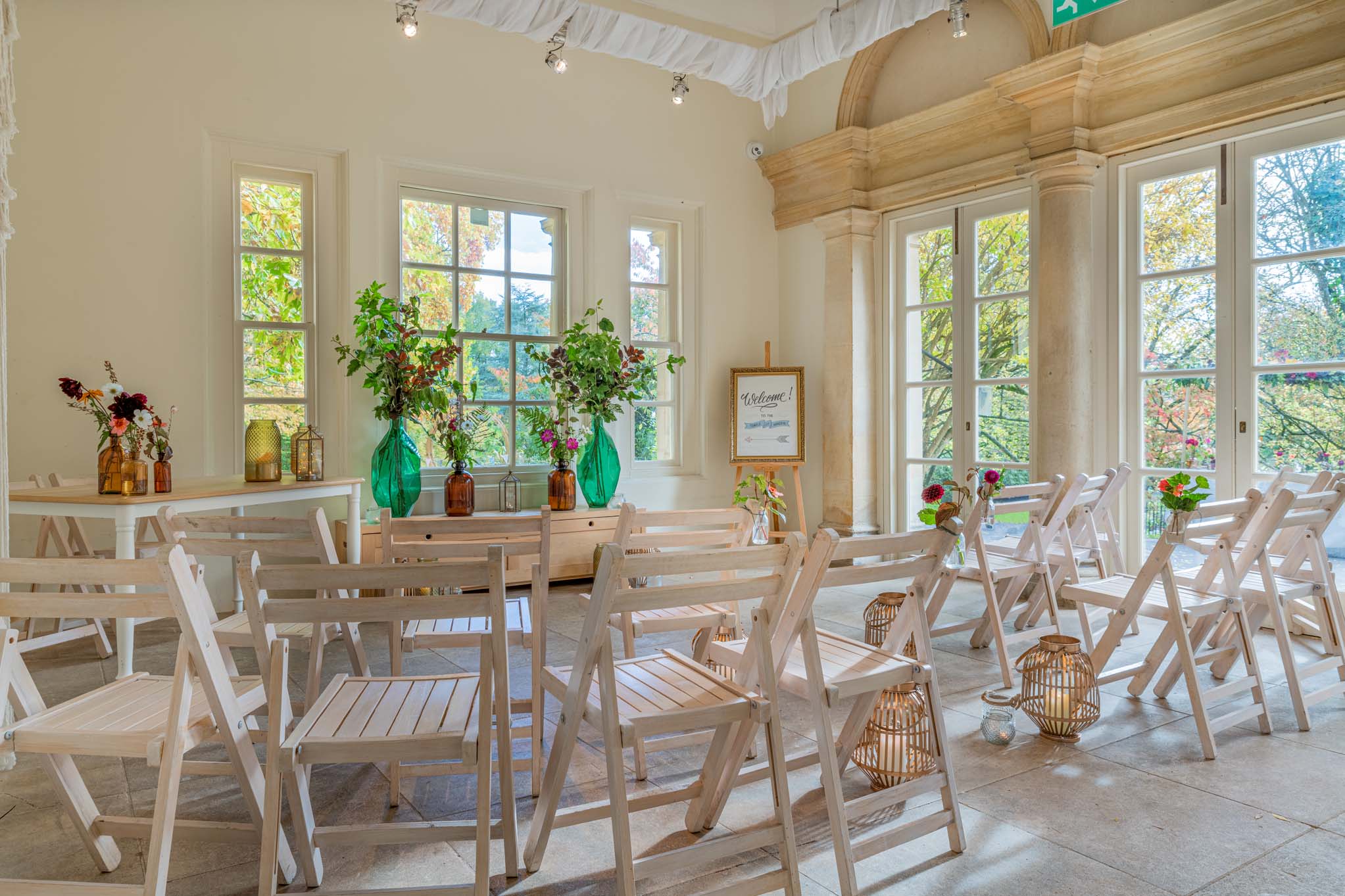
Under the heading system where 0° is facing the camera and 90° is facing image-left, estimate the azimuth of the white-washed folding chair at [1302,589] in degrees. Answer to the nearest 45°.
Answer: approximately 135°

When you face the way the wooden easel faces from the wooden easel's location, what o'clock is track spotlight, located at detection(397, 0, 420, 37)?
The track spotlight is roughly at 1 o'clock from the wooden easel.

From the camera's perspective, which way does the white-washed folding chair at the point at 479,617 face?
away from the camera

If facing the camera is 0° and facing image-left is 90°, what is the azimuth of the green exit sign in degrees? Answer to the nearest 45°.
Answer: approximately 45°

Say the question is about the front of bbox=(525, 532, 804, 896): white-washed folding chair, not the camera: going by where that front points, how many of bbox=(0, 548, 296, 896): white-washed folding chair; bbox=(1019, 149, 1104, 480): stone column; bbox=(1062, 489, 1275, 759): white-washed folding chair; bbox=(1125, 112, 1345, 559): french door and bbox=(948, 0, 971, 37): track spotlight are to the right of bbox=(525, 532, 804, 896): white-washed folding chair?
4

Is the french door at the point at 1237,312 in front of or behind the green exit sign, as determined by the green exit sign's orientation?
behind

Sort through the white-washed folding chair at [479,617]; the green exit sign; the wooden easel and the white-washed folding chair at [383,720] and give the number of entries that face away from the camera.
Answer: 2

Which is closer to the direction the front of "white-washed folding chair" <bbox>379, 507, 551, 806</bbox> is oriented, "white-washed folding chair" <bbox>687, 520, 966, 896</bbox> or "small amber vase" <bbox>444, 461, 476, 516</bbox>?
the small amber vase

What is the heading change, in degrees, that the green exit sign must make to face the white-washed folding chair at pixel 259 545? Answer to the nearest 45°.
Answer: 0° — it already faces it

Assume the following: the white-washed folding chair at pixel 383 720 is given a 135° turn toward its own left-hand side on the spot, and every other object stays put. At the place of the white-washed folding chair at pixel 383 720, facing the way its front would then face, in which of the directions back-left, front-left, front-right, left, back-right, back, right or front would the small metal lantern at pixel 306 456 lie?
back-right
